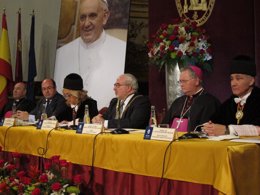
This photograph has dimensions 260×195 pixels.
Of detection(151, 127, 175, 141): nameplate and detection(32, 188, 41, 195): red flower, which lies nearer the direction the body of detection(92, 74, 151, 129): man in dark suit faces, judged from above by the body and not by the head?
the red flower

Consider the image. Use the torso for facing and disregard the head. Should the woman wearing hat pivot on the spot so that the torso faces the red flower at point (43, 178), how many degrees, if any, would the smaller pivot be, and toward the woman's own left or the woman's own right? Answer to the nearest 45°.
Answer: approximately 45° to the woman's own left

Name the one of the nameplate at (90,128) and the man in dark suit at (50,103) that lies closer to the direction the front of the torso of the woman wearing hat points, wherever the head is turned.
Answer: the nameplate

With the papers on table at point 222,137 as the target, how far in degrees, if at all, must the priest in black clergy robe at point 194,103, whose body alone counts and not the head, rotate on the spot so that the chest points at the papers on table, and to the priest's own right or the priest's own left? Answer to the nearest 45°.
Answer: approximately 45° to the priest's own left

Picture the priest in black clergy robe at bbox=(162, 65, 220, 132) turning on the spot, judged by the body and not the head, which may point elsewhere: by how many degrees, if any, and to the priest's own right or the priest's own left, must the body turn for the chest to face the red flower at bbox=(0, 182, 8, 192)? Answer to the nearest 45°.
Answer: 0° — they already face it

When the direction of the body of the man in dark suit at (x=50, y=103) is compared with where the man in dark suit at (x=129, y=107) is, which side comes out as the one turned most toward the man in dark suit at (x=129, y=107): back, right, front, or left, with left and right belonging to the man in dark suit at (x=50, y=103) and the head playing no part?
left

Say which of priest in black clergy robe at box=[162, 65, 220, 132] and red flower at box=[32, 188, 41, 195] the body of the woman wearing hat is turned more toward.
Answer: the red flower

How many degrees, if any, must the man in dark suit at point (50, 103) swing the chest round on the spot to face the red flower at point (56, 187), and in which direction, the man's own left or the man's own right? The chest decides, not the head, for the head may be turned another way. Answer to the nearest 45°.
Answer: approximately 45° to the man's own left

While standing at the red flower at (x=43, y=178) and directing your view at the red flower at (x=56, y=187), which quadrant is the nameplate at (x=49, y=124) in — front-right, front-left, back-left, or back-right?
back-left
